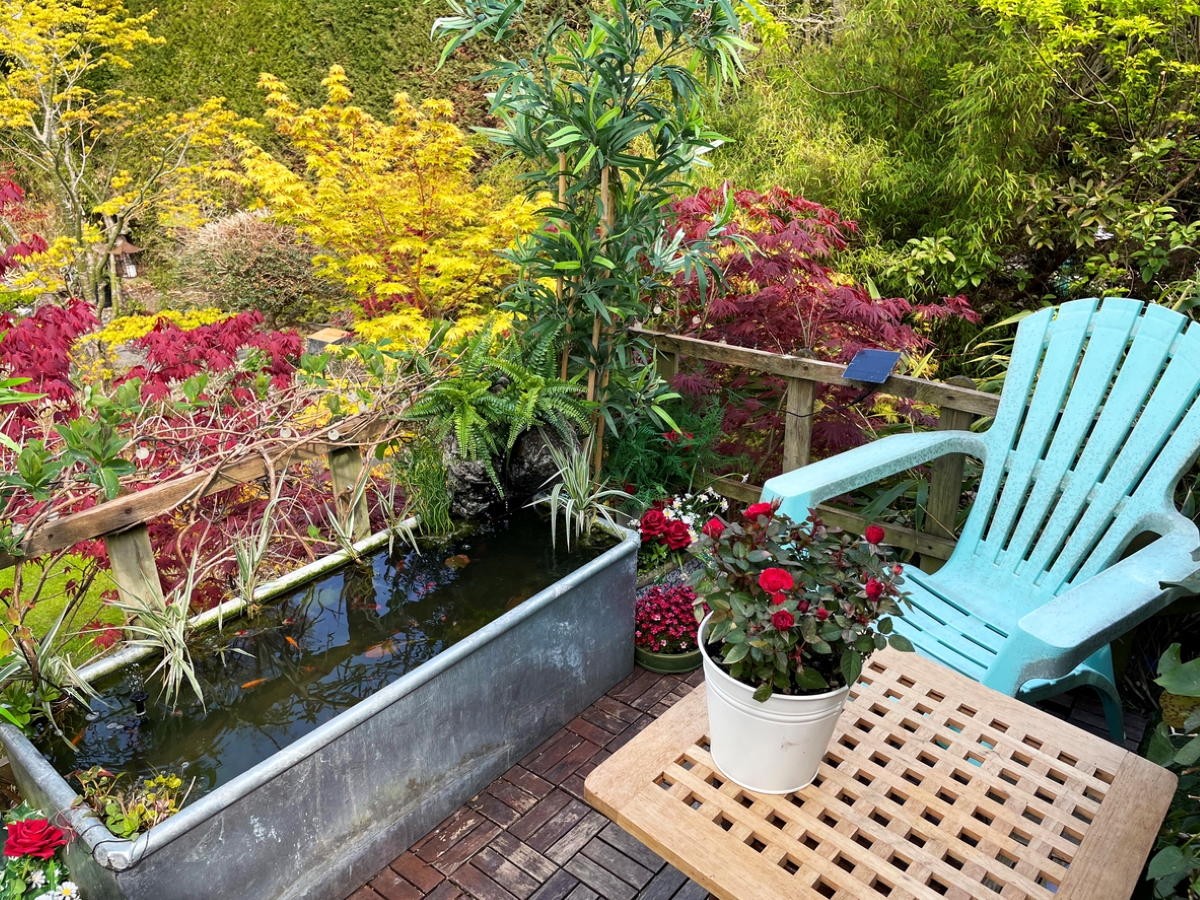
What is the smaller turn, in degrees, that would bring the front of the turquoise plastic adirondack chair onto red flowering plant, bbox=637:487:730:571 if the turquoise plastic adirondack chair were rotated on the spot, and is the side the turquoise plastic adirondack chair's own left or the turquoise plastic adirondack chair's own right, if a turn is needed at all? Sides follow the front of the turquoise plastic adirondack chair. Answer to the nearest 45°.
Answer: approximately 45° to the turquoise plastic adirondack chair's own right

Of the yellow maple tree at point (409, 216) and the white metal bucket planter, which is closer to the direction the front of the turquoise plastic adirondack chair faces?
the white metal bucket planter

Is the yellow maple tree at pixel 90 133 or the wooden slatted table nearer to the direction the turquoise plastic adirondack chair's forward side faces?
the wooden slatted table

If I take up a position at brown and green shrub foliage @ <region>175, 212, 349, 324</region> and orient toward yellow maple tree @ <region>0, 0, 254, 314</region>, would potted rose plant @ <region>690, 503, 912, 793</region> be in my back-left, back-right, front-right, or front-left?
back-left

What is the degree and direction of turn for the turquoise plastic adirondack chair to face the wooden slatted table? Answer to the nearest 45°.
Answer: approximately 45° to its left

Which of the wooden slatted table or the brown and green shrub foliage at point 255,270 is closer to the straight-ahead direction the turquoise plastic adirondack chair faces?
the wooden slatted table

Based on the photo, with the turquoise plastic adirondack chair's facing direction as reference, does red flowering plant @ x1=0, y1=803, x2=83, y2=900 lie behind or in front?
in front

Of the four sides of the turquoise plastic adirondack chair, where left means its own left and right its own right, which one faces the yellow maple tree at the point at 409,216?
right

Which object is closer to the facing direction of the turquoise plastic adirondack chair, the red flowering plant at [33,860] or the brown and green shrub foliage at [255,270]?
the red flowering plant

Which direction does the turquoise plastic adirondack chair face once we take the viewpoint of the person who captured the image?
facing the viewer and to the left of the viewer

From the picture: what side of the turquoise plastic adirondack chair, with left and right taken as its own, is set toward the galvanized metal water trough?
front
